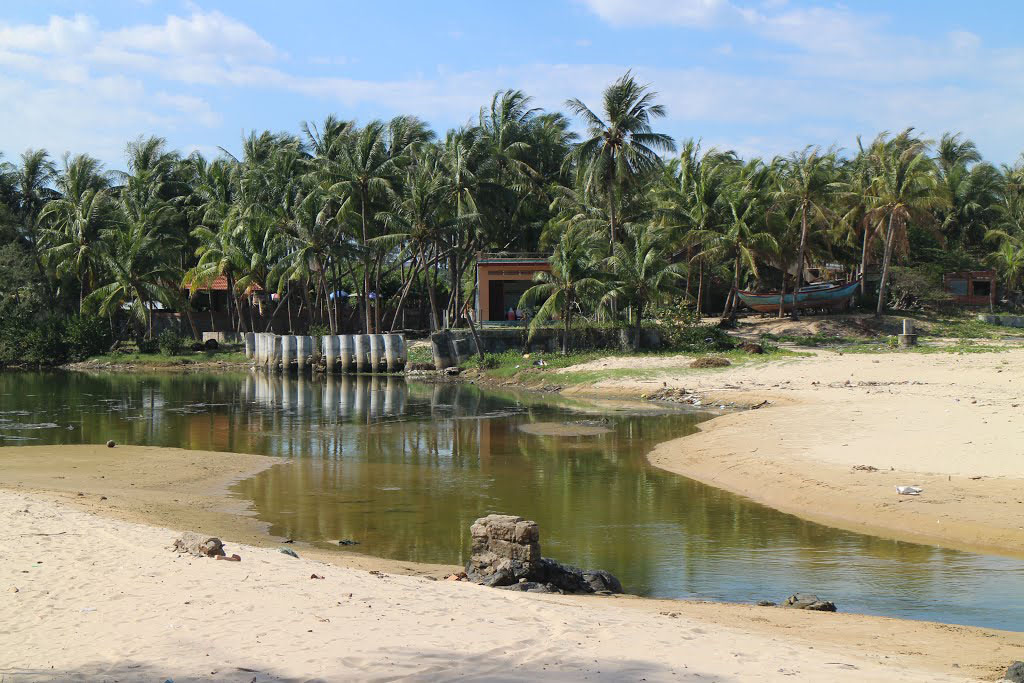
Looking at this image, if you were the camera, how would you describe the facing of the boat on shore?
facing to the right of the viewer

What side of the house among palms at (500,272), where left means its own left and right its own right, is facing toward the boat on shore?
left

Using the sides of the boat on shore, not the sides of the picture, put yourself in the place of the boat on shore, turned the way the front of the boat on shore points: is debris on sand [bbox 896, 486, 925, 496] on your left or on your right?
on your right

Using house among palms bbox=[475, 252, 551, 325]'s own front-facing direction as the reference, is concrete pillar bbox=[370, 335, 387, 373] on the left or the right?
on its right

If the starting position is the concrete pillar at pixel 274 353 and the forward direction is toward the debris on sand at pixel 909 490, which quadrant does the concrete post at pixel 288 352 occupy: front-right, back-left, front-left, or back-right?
front-left

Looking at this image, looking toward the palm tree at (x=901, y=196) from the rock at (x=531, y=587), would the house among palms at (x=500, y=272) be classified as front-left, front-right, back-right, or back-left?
front-left

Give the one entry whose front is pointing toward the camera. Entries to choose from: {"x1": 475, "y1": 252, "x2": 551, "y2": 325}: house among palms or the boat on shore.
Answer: the house among palms

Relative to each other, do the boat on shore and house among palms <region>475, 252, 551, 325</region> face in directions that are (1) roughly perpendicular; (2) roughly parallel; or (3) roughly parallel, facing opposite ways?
roughly perpendicular

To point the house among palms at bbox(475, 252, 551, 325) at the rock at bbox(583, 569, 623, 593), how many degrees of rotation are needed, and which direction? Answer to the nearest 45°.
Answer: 0° — it already faces it

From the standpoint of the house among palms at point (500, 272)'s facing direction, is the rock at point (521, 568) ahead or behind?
ahead

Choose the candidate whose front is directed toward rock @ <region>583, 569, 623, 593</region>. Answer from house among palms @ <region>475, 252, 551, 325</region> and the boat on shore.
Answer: the house among palms

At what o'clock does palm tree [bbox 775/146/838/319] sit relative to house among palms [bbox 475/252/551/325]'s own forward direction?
The palm tree is roughly at 9 o'clock from the house among palms.

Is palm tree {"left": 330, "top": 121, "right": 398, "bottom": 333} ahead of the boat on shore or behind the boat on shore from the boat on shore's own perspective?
behind

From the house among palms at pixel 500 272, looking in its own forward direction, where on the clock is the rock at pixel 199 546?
The rock is roughly at 12 o'clock from the house among palms.

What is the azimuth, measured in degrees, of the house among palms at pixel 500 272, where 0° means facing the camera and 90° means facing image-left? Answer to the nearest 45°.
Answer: approximately 0°
